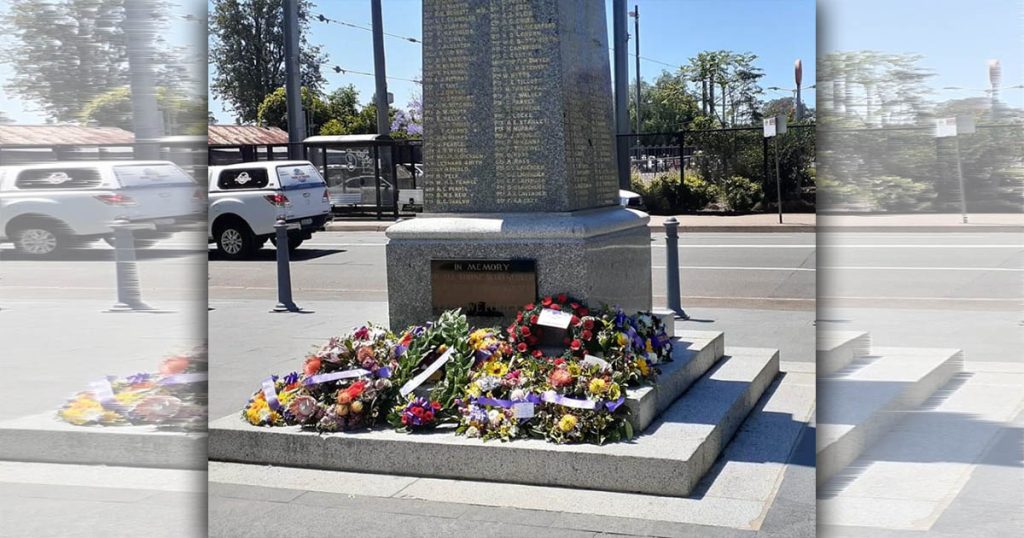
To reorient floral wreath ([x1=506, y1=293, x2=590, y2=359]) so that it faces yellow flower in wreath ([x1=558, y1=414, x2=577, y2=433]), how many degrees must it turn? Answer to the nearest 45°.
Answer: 0° — it already faces it

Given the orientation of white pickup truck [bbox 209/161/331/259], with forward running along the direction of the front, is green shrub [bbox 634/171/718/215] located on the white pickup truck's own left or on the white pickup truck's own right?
on the white pickup truck's own right

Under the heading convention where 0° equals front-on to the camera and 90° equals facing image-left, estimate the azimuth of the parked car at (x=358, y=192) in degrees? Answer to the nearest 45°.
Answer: approximately 90°

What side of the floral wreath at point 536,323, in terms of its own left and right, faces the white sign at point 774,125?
back
